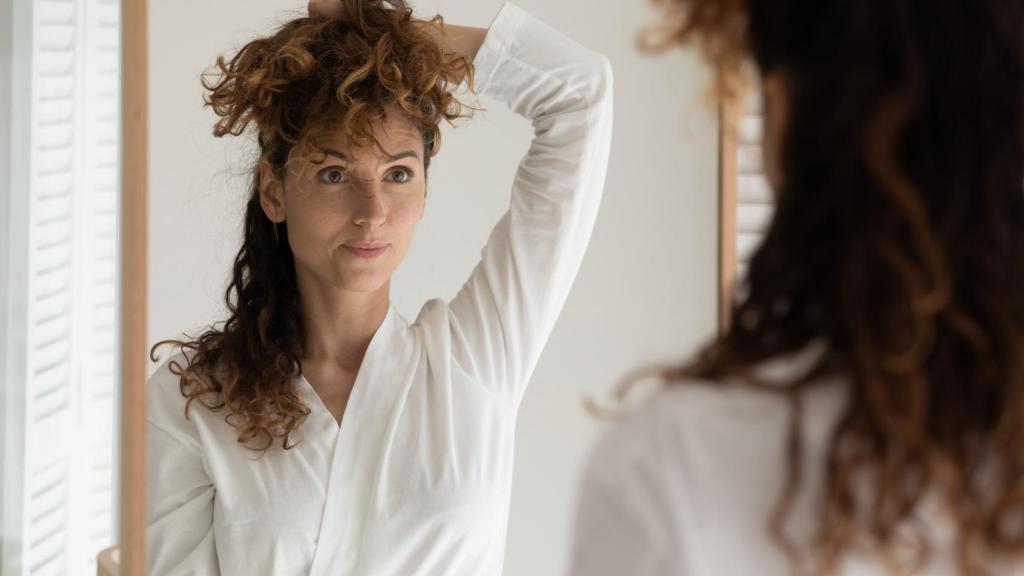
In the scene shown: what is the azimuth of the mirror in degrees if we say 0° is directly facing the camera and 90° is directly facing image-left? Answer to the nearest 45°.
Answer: approximately 0°

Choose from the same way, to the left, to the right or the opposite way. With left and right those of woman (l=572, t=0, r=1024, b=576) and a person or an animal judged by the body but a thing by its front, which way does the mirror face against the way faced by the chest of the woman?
the opposite way

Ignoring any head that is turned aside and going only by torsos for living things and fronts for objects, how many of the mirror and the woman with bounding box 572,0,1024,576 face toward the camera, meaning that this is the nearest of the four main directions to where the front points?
1

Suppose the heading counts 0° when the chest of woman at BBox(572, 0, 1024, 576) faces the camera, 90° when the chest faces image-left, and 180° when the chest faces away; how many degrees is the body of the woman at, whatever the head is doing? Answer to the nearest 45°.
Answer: approximately 135°

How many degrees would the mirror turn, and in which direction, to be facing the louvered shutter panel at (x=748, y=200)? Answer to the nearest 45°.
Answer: approximately 90° to its left

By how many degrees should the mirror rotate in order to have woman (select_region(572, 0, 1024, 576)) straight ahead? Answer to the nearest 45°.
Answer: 0° — it already faces them
